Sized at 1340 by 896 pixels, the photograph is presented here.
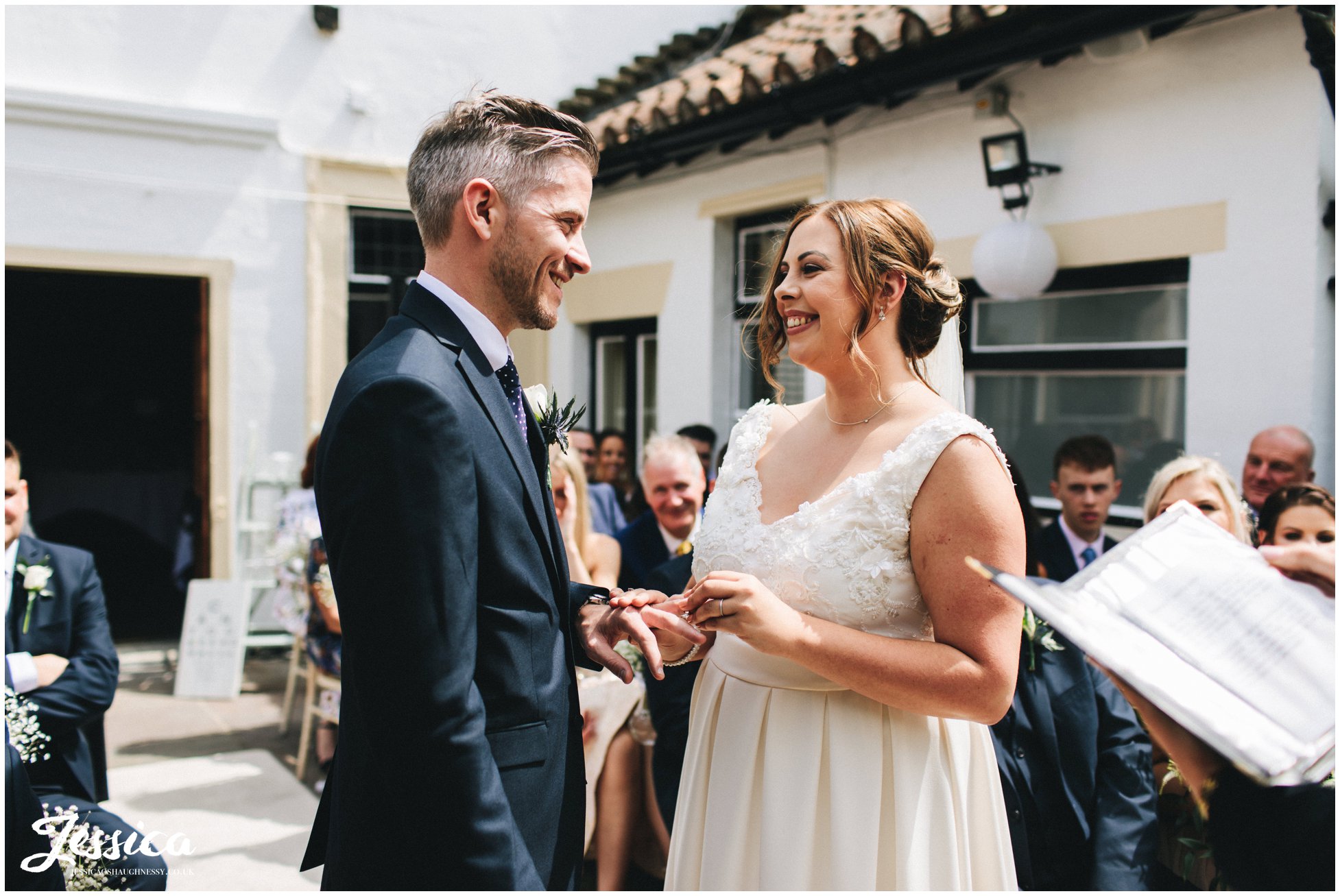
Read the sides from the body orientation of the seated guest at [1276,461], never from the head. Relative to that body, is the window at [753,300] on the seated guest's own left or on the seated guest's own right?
on the seated guest's own right

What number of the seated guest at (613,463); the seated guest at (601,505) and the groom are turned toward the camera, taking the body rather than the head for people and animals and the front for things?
2

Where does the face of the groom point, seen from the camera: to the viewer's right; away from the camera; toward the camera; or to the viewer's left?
to the viewer's right

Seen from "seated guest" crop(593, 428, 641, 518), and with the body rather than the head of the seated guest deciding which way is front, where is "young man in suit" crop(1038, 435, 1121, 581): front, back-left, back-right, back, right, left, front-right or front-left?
front-left

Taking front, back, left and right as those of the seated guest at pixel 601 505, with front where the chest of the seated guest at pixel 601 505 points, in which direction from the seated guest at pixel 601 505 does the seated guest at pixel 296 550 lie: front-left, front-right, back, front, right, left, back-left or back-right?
right

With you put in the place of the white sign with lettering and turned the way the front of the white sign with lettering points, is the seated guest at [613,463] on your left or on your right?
on your left

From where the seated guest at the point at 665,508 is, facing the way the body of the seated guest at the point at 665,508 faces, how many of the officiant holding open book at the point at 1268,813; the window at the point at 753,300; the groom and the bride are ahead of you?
3

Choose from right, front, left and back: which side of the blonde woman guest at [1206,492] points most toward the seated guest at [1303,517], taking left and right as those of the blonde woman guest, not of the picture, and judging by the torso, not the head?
left

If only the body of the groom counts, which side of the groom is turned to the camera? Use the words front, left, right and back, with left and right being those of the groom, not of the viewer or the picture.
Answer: right

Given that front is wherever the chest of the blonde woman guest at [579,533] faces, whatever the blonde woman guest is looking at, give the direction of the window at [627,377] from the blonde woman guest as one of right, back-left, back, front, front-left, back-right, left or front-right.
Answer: back-right

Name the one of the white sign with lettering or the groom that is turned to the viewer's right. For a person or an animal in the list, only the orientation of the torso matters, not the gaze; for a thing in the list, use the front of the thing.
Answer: the groom

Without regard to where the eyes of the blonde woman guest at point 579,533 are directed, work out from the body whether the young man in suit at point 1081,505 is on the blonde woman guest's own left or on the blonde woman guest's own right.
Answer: on the blonde woman guest's own left

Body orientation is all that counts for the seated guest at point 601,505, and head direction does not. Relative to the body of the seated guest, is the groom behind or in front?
in front

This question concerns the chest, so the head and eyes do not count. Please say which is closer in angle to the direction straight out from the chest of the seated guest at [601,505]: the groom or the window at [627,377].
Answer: the groom

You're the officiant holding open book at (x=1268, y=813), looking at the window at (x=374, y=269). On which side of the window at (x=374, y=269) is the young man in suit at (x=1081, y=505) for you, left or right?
right

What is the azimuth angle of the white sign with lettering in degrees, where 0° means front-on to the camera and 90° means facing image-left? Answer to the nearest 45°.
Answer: approximately 0°

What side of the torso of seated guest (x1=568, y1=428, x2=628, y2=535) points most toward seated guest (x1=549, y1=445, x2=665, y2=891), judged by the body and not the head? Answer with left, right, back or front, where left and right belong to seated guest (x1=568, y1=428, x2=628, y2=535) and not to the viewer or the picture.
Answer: front

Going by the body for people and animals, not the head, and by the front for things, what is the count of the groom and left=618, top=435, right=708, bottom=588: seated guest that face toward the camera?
1

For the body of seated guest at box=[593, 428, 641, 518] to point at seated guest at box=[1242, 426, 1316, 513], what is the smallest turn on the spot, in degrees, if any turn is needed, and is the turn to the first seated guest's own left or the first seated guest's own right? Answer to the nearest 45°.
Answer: approximately 45° to the first seated guest's own left
